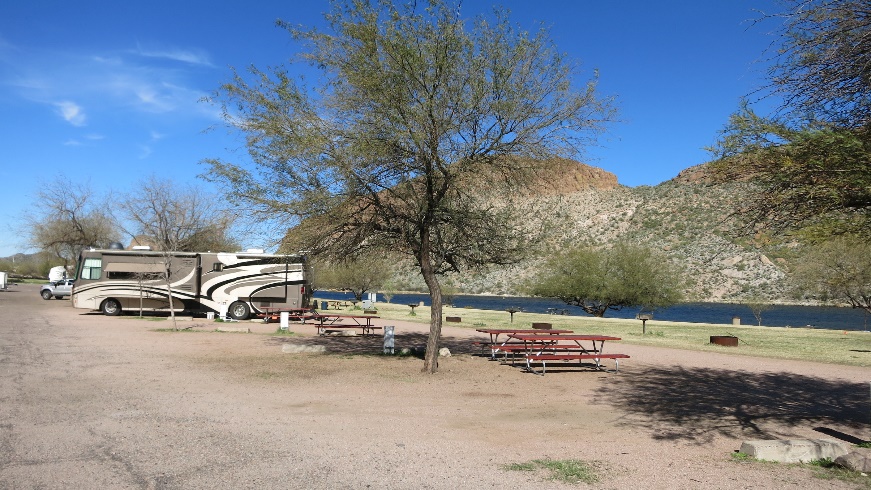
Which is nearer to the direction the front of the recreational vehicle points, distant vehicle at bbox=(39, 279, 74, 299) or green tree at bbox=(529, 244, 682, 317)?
the distant vehicle

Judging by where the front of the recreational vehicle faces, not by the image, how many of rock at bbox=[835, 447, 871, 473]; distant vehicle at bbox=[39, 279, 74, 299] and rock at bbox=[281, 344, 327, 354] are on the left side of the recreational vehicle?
2

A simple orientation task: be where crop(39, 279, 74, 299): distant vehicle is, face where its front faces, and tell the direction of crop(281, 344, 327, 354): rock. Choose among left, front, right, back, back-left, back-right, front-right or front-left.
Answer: left

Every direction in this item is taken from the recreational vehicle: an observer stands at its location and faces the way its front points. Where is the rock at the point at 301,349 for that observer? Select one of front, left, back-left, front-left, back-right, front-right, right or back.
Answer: left

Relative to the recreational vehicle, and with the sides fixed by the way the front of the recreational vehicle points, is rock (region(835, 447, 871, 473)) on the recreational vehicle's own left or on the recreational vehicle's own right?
on the recreational vehicle's own left

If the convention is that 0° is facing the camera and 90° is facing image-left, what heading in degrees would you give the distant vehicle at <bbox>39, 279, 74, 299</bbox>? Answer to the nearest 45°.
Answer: approximately 90°

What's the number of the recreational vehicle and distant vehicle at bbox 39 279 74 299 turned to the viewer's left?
2

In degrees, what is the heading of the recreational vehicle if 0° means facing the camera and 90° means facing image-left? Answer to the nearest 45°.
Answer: approximately 90°

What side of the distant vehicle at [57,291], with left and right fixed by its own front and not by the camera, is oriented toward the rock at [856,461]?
left
